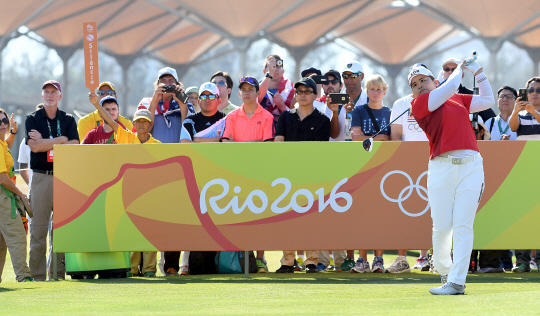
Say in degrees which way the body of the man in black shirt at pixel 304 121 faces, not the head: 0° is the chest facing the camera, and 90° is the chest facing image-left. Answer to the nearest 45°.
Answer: approximately 0°

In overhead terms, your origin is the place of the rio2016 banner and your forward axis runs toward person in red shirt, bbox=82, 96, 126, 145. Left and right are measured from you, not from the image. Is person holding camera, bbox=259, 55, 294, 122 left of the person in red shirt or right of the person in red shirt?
right

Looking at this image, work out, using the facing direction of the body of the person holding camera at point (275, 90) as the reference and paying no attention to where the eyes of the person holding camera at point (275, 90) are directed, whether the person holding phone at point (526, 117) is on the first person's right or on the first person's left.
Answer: on the first person's left

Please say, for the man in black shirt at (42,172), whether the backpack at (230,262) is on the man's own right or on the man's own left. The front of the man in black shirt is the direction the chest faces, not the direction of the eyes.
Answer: on the man's own left

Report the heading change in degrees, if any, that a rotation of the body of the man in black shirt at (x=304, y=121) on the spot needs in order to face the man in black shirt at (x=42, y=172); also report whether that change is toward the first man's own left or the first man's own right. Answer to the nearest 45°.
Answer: approximately 90° to the first man's own right
